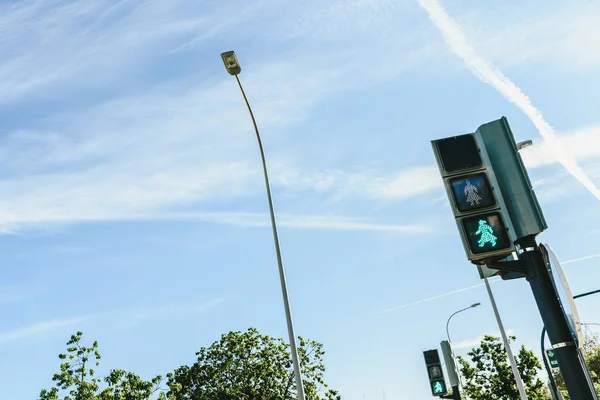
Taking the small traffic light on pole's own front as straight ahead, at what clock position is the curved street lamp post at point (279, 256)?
The curved street lamp post is roughly at 2 o'clock from the small traffic light on pole.

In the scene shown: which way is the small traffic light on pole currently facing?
toward the camera

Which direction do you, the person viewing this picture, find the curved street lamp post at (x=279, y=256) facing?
facing the viewer and to the left of the viewer

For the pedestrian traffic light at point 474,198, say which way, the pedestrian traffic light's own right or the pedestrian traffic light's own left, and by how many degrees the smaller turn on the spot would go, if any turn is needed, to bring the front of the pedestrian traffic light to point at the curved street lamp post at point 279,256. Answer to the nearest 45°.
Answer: approximately 135° to the pedestrian traffic light's own right

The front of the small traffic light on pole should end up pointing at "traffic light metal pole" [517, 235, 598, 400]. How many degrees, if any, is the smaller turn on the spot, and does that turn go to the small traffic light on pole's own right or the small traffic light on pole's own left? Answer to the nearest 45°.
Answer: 0° — it already faces it
